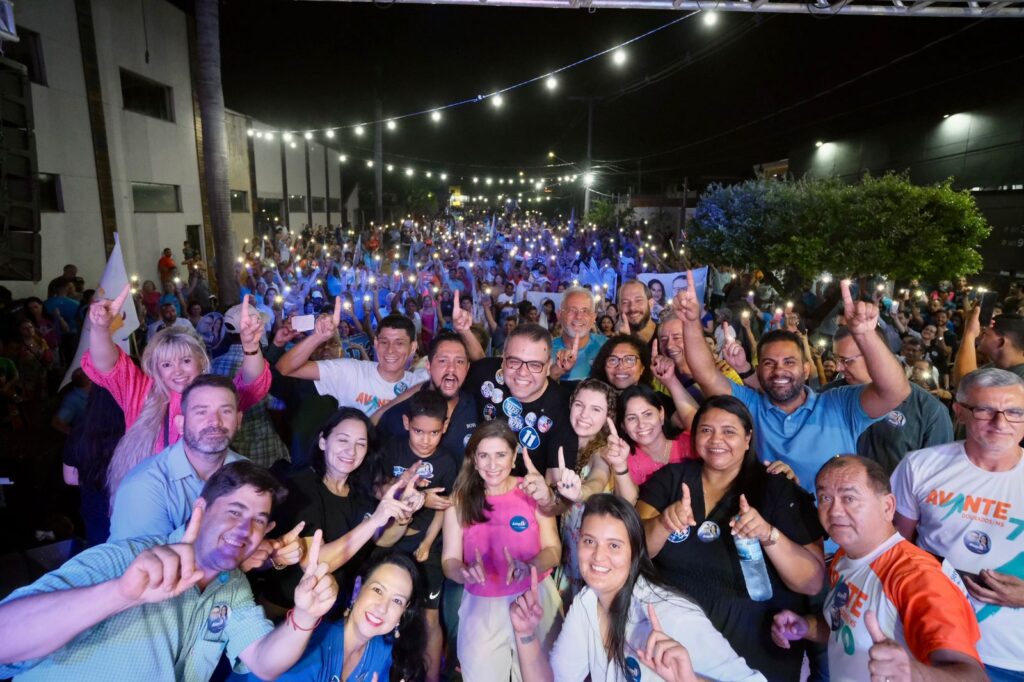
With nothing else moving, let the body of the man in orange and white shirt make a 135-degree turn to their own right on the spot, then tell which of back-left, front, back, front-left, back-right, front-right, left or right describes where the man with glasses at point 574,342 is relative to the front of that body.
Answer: front-left

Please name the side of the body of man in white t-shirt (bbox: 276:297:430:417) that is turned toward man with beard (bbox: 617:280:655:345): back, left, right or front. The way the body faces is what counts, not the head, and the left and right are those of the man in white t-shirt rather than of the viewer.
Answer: left

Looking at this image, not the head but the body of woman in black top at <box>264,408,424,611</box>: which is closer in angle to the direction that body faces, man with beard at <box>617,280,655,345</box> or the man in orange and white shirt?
the man in orange and white shirt

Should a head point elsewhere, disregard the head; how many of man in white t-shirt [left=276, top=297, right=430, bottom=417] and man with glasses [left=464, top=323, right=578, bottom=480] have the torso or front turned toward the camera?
2

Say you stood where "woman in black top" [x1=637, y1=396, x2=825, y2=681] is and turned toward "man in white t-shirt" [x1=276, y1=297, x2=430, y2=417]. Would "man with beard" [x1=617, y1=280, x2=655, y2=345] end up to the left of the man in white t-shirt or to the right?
right

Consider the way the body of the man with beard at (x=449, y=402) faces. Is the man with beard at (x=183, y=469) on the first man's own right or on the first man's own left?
on the first man's own right

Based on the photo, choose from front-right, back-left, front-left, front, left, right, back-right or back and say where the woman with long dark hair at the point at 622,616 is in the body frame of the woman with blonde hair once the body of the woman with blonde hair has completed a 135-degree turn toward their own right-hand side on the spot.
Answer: back

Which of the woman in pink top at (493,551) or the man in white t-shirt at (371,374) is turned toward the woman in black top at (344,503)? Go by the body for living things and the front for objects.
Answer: the man in white t-shirt

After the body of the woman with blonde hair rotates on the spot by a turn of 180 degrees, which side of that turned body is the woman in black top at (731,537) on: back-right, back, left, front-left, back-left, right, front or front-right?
back-right

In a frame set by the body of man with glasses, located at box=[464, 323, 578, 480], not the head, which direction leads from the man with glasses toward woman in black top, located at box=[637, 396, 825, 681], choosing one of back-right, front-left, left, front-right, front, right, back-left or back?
front-left

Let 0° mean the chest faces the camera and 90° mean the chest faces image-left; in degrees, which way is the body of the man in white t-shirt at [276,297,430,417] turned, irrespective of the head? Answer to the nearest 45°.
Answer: approximately 0°

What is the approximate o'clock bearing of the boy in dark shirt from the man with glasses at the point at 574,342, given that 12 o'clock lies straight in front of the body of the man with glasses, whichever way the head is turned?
The boy in dark shirt is roughly at 1 o'clock from the man with glasses.

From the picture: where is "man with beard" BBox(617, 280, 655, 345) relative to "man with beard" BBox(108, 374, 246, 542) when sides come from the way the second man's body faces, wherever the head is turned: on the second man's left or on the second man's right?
on the second man's left
